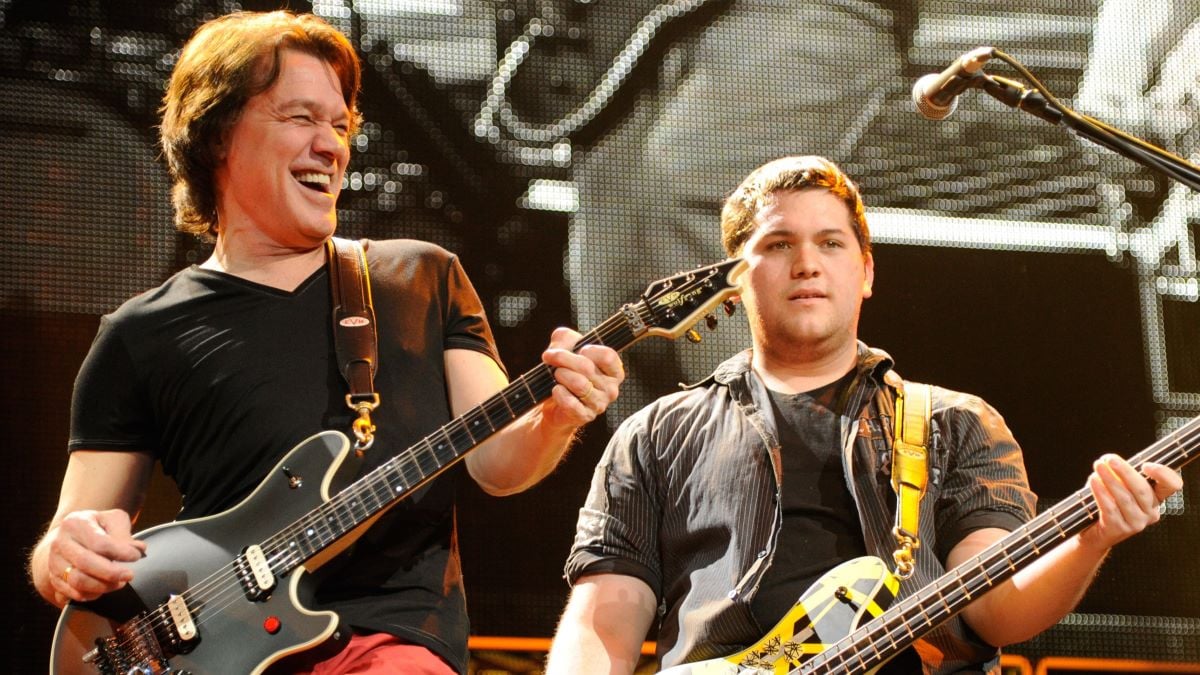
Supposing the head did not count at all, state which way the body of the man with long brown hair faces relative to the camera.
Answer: toward the camera

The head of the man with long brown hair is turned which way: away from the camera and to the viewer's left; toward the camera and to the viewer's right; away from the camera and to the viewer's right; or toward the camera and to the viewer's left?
toward the camera and to the viewer's right

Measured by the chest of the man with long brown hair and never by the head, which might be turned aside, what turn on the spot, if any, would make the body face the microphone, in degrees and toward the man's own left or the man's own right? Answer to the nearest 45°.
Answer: approximately 90° to the man's own left
